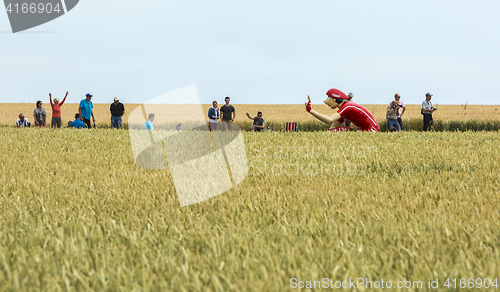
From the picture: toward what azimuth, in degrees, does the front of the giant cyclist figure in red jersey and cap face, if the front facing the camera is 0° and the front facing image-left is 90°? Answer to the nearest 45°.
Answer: approximately 90°

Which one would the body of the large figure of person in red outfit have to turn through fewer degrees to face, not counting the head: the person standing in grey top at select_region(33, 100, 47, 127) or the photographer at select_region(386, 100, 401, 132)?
the person standing in grey top

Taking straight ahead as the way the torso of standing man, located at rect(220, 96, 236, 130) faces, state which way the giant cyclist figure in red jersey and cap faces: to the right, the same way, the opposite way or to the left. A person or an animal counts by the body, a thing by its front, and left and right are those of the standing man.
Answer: to the right

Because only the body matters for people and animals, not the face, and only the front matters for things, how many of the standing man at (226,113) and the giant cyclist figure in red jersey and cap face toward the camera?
1

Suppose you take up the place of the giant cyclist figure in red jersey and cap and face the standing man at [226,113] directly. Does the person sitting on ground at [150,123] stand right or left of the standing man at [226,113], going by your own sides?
left

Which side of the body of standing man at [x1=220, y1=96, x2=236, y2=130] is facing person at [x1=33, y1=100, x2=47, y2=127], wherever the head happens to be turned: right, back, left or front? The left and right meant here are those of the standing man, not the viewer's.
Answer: right

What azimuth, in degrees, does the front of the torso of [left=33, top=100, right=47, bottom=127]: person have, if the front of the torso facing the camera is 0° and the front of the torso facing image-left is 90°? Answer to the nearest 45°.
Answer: approximately 0°

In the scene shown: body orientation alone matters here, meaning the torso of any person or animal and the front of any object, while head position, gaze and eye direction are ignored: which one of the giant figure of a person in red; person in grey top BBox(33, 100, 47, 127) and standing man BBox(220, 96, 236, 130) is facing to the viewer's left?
the giant figure of a person in red

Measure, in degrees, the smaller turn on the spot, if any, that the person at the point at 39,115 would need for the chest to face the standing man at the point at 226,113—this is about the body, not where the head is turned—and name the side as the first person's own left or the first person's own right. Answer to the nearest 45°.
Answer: approximately 45° to the first person's own left

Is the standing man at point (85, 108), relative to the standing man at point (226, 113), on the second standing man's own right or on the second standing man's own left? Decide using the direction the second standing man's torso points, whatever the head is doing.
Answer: on the second standing man's own right

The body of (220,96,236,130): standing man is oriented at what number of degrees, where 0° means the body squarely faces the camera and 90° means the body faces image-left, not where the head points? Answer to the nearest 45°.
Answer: approximately 0°
